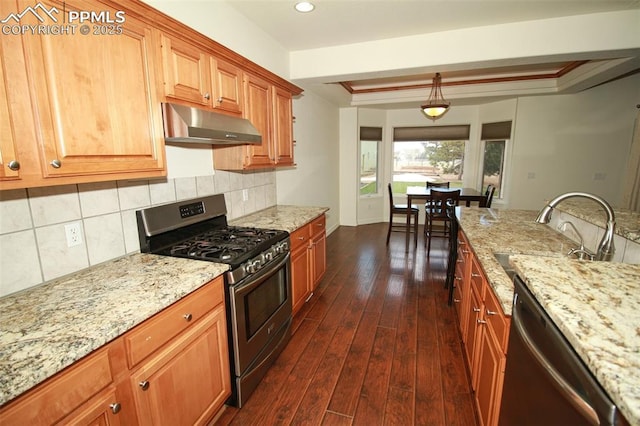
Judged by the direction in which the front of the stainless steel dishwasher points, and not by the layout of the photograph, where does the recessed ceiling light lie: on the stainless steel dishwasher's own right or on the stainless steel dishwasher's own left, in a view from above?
on the stainless steel dishwasher's own right

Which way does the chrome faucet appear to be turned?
to the viewer's left

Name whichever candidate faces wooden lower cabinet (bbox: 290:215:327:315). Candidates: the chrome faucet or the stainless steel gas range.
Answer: the chrome faucet

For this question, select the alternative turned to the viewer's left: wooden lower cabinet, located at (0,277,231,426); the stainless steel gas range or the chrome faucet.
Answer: the chrome faucet

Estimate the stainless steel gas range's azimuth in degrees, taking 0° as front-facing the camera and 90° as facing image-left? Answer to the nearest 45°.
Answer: approximately 315°

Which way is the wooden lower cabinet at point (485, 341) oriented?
to the viewer's left

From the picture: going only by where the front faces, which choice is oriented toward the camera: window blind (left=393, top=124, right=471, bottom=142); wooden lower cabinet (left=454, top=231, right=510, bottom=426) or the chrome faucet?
the window blind

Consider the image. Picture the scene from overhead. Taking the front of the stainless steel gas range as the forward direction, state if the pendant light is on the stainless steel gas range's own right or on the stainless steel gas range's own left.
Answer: on the stainless steel gas range's own left

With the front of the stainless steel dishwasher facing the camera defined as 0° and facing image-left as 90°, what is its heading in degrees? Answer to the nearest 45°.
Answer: approximately 45°

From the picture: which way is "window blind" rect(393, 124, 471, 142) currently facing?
toward the camera

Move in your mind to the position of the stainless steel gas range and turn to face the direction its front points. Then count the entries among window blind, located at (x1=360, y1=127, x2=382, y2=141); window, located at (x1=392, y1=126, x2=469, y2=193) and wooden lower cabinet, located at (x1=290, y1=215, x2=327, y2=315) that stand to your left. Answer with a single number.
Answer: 3

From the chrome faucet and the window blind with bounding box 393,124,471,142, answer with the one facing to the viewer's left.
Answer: the chrome faucet

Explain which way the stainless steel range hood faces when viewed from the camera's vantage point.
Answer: facing the viewer and to the right of the viewer

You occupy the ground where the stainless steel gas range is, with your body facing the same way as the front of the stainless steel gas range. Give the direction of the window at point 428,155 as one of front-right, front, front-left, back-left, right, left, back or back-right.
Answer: left

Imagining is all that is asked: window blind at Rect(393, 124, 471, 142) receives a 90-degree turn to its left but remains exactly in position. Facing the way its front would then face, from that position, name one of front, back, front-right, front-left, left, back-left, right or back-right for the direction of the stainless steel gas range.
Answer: right

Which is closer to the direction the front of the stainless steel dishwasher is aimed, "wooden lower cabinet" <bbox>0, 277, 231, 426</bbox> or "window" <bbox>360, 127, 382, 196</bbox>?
the wooden lower cabinet
